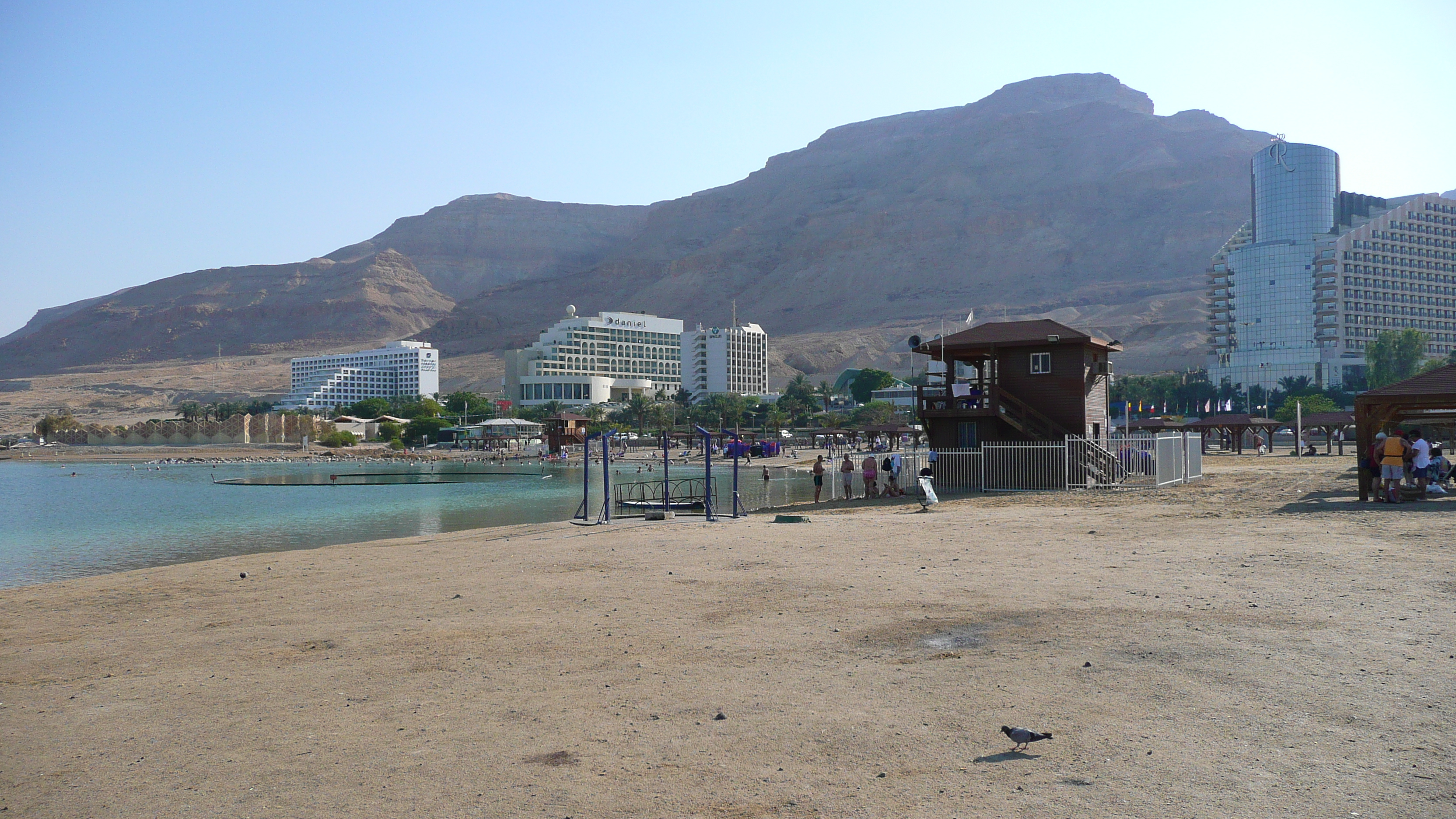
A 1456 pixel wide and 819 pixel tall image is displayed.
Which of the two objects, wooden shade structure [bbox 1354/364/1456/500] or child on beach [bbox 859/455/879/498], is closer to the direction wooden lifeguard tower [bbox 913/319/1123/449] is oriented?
the child on beach

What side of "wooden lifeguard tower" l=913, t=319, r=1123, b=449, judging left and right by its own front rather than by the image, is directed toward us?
left

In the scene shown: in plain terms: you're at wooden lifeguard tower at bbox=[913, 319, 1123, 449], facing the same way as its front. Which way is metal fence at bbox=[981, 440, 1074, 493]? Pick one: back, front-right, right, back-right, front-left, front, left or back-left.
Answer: left

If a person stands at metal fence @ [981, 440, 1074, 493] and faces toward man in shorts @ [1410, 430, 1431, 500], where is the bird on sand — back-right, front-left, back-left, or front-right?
front-right
